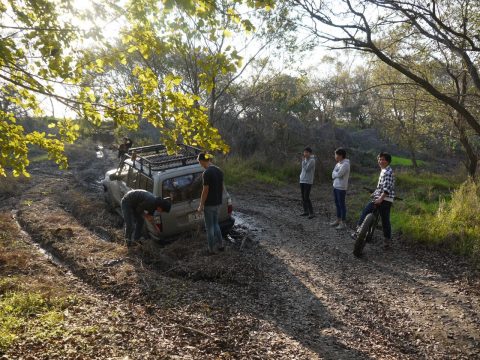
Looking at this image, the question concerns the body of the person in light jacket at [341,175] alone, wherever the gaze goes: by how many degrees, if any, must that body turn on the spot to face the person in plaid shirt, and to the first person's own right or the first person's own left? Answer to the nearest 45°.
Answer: approximately 135° to the first person's own left

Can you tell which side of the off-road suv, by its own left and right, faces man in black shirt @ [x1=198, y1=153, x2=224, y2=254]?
back

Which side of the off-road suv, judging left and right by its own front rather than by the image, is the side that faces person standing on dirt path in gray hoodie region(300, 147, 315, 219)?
right

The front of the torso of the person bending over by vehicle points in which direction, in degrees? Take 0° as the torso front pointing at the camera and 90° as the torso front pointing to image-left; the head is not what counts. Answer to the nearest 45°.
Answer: approximately 270°

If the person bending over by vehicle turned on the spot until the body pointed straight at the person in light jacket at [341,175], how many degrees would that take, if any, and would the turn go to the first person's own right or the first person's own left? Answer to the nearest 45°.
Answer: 0° — they already face them

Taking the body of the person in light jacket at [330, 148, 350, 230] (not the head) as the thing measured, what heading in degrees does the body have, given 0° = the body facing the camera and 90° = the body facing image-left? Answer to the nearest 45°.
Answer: approximately 90°

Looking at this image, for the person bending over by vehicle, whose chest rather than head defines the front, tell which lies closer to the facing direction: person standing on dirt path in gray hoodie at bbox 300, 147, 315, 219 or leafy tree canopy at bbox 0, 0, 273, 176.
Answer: the person standing on dirt path in gray hoodie

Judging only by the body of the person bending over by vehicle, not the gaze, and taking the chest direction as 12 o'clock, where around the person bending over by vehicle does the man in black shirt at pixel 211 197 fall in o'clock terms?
The man in black shirt is roughly at 1 o'clock from the person bending over by vehicle.

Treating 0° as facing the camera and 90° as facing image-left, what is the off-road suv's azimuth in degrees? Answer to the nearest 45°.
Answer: approximately 135°

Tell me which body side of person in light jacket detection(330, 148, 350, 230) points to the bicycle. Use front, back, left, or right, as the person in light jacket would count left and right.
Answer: left

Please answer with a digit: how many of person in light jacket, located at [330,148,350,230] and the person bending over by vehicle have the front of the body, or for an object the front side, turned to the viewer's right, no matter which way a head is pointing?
1
